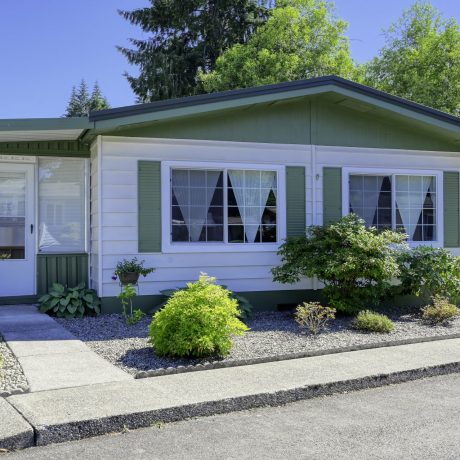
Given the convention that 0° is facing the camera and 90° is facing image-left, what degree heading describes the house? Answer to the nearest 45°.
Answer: approximately 0°

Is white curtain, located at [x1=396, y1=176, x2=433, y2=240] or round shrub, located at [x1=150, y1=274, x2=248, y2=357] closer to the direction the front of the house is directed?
the round shrub

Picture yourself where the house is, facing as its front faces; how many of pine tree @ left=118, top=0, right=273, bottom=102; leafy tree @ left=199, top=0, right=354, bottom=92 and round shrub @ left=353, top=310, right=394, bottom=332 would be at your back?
2

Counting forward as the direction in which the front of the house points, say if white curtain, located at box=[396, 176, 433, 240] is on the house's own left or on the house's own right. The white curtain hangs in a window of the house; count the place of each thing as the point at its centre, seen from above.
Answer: on the house's own left

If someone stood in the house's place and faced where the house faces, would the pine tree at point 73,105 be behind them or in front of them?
behind

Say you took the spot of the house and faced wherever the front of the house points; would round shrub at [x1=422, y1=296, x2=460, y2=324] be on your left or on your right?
on your left

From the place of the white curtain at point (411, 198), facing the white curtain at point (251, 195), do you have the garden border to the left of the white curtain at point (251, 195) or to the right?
left

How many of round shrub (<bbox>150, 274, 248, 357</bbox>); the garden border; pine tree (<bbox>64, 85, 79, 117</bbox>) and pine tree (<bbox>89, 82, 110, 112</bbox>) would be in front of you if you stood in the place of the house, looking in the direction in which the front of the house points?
2

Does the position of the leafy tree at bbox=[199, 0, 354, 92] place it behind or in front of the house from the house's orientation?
behind

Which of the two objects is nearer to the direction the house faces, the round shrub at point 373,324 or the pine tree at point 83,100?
the round shrub

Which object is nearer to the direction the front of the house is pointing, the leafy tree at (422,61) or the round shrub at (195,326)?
the round shrub

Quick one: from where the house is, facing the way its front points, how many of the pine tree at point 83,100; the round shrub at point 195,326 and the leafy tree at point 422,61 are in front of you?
1
